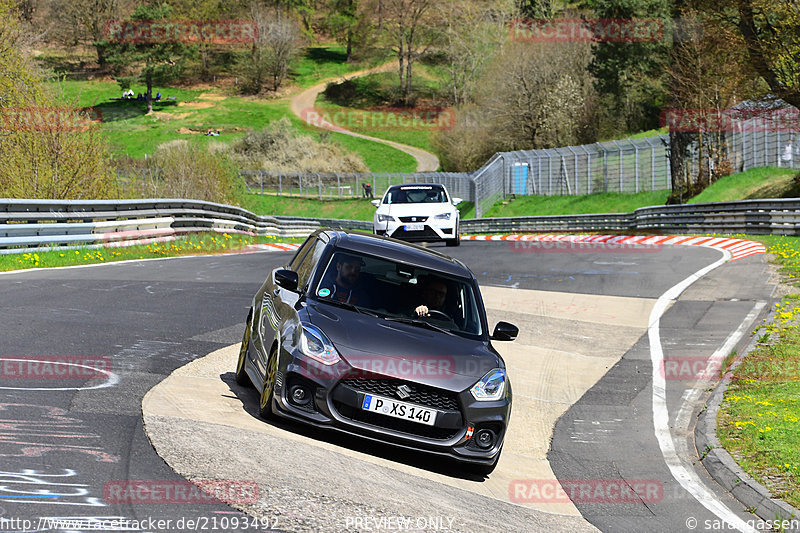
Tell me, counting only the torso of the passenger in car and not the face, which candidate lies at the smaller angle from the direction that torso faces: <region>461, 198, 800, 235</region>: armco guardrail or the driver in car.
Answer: the driver in car

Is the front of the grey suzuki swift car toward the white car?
no

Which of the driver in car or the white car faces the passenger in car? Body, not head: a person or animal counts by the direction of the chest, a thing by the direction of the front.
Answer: the white car

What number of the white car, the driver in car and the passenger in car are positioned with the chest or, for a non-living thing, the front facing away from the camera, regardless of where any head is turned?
0

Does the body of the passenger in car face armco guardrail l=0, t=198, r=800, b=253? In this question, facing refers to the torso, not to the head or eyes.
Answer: no

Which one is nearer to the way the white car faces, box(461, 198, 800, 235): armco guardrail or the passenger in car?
the passenger in car

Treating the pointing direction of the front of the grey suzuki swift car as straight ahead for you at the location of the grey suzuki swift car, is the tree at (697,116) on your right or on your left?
on your left

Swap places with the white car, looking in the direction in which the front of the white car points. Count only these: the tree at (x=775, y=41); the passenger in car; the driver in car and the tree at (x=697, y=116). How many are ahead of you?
2

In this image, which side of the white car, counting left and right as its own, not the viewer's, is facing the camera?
front

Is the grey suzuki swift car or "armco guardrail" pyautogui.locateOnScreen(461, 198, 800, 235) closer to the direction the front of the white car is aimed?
the grey suzuki swift car

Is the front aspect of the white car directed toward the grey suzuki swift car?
yes

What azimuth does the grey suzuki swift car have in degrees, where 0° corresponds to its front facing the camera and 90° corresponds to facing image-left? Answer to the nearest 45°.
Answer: approximately 315°

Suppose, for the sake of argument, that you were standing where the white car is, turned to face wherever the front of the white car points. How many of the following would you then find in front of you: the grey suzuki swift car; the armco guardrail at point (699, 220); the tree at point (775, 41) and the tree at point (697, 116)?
1

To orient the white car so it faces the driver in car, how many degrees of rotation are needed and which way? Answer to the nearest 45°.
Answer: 0° — it already faces them

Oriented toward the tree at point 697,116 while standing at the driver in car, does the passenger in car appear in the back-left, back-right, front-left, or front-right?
back-left

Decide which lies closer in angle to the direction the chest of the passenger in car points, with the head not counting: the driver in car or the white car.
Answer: the driver in car
